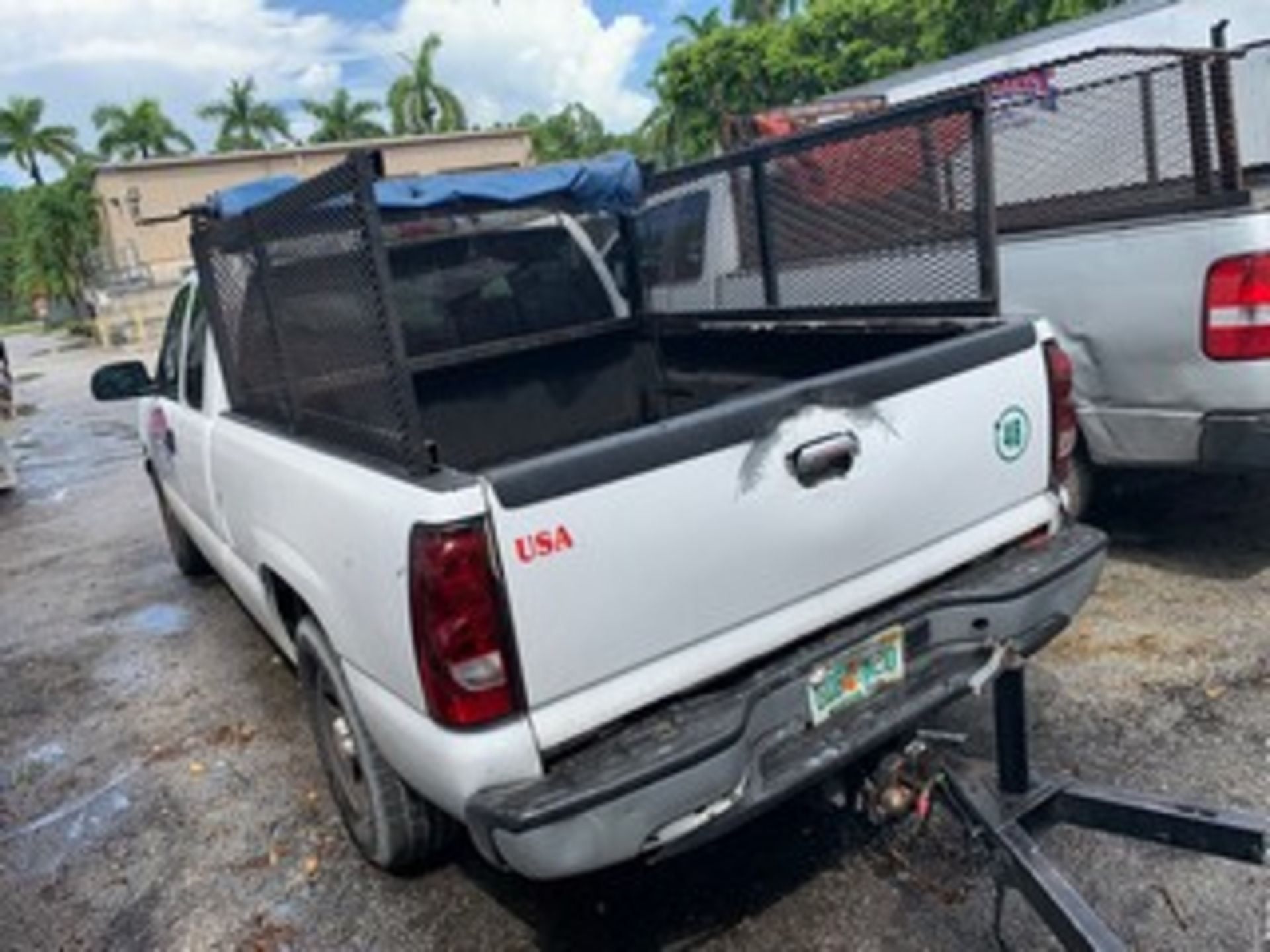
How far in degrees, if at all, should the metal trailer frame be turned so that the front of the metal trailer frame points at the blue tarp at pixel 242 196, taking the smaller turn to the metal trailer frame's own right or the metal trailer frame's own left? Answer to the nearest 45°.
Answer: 0° — it already faces it

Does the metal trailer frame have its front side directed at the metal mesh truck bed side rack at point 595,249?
yes

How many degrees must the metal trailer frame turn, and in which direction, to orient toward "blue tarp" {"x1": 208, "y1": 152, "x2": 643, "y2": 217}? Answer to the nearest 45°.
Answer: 0° — it already faces it

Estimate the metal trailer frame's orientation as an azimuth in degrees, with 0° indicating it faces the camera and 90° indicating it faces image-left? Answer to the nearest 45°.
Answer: approximately 135°

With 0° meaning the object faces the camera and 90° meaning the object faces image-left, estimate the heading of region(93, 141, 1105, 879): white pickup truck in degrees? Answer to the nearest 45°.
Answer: approximately 135°
